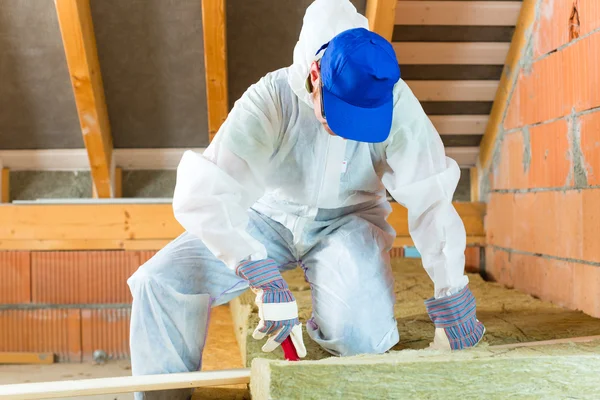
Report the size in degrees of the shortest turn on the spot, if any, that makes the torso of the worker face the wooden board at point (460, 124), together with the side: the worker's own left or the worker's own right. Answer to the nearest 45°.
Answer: approximately 135° to the worker's own left

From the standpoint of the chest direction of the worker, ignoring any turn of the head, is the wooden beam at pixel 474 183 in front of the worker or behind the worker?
behind

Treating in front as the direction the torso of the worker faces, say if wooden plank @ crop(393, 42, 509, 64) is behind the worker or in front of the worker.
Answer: behind

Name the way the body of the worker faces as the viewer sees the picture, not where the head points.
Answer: toward the camera

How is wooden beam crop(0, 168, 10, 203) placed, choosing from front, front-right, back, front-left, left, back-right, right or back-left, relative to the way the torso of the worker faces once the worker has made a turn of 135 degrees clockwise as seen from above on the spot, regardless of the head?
front

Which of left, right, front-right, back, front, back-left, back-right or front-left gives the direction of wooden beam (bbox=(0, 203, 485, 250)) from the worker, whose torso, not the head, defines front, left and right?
back-right

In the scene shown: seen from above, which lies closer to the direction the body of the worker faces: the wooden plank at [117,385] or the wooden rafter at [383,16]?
the wooden plank

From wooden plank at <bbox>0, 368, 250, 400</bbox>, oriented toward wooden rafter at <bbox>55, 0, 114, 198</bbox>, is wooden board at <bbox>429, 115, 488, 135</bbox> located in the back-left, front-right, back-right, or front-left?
front-right

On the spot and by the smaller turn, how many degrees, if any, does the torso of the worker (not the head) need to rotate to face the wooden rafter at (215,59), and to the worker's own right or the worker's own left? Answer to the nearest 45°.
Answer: approximately 180°

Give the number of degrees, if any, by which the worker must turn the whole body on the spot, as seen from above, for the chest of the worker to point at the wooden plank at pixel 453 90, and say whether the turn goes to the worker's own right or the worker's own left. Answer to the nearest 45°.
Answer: approximately 135° to the worker's own left
